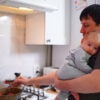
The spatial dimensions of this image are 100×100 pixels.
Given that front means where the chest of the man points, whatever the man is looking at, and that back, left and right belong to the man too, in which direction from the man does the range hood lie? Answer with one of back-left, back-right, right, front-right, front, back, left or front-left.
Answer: front-right

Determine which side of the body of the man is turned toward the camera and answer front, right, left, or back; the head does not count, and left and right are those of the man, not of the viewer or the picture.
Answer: left

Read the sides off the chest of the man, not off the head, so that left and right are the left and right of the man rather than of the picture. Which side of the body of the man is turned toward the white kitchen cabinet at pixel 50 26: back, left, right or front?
right

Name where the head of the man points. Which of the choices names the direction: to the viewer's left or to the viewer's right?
to the viewer's left

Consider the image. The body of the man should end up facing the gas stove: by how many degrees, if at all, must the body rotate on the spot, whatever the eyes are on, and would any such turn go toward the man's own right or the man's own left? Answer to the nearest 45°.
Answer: approximately 45° to the man's own right

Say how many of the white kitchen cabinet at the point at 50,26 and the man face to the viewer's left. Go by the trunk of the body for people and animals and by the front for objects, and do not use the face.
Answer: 1
